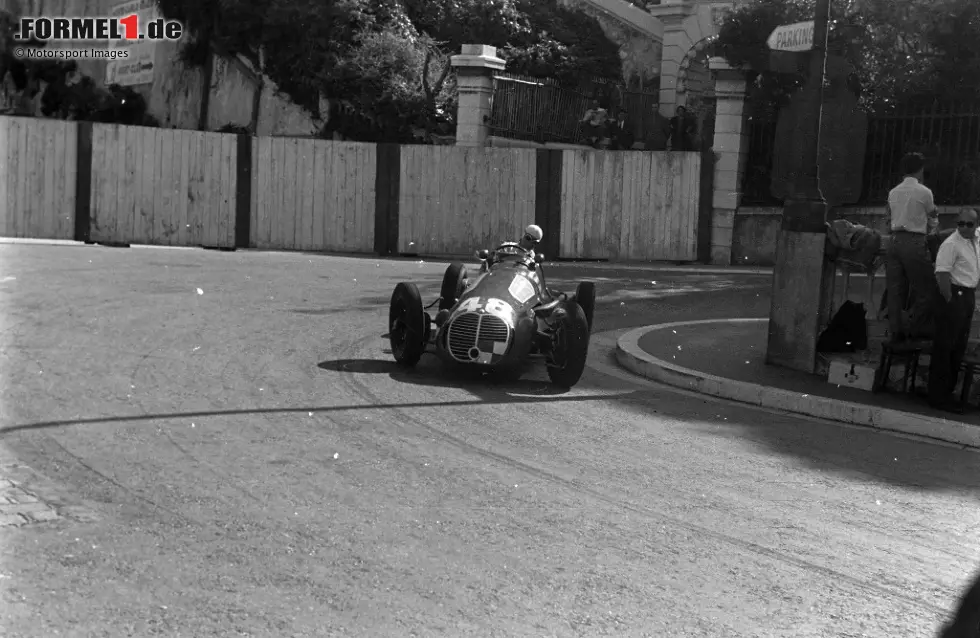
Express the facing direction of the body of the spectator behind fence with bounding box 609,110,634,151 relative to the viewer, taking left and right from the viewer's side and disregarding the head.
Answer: facing the viewer

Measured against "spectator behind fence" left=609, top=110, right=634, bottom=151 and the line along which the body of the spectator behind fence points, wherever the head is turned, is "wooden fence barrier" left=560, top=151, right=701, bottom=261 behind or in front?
in front

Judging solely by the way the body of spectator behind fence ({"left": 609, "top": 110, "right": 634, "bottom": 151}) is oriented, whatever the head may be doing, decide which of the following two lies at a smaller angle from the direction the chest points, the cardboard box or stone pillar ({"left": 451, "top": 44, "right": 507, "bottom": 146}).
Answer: the cardboard box

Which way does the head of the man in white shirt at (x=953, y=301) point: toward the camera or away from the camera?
toward the camera

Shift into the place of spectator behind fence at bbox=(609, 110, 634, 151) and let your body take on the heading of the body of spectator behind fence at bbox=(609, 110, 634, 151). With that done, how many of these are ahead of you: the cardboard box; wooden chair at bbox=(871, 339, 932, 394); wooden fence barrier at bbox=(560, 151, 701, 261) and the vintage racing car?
4

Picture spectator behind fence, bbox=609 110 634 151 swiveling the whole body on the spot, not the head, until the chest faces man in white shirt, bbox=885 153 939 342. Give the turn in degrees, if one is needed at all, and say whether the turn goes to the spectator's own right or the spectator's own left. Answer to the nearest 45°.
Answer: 0° — they already face them

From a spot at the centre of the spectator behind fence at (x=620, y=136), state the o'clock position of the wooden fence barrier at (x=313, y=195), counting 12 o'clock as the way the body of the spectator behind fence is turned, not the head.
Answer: The wooden fence barrier is roughly at 2 o'clock from the spectator behind fence.

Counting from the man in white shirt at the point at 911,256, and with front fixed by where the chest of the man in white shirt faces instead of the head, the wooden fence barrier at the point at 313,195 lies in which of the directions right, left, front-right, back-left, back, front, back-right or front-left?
left

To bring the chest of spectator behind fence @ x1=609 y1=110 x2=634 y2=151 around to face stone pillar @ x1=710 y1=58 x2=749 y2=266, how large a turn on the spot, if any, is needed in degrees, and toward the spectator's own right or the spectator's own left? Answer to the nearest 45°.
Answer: approximately 45° to the spectator's own left

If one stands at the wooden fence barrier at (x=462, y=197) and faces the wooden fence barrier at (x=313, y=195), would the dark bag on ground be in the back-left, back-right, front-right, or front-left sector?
back-left

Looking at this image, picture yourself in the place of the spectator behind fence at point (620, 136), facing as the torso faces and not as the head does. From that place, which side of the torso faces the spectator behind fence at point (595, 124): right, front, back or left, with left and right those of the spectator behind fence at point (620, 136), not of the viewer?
right

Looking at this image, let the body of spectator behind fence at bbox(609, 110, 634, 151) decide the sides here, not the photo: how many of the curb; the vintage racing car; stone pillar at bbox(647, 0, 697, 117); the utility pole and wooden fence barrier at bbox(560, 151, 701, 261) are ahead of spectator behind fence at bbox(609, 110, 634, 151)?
4

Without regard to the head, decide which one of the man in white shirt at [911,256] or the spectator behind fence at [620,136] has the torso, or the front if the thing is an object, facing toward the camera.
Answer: the spectator behind fence

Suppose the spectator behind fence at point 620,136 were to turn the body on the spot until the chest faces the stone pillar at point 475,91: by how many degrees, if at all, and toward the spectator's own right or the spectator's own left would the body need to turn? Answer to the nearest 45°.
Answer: approximately 45° to the spectator's own right

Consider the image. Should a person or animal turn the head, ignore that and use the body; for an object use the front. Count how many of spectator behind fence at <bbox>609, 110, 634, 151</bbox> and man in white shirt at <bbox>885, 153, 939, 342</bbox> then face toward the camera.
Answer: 1

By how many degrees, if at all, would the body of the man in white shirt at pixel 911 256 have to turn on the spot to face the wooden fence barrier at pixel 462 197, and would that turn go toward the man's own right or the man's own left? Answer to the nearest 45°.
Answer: approximately 90° to the man's own left
